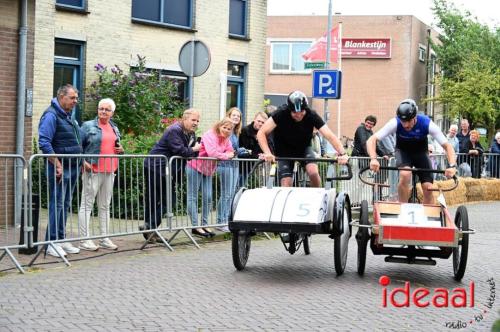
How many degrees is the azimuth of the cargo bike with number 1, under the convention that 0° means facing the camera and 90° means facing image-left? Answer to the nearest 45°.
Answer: approximately 0°

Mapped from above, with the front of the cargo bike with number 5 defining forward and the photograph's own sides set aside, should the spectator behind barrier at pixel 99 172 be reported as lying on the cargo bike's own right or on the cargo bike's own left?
on the cargo bike's own right

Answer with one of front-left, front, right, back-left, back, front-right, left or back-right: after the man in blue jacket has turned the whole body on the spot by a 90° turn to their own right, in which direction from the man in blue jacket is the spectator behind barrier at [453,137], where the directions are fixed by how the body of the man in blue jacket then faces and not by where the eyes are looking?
back

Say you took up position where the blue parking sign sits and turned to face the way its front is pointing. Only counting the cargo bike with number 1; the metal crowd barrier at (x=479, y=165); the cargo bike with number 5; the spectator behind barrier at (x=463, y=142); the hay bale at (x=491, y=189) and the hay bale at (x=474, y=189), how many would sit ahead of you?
2

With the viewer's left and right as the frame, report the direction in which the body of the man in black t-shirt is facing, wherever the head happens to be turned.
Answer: facing the viewer

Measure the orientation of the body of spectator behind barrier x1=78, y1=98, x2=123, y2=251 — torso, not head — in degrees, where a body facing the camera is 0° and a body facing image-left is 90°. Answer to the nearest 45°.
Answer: approximately 315°

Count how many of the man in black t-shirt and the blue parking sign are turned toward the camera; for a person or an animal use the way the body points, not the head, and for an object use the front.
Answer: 2

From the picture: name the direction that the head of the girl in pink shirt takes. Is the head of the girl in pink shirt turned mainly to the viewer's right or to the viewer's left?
to the viewer's right

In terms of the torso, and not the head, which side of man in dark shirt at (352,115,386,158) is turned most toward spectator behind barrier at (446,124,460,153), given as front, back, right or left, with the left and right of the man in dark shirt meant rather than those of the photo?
left

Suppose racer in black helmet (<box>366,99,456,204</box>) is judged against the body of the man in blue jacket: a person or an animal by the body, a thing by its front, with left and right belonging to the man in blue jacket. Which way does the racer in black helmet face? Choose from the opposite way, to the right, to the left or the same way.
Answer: to the right

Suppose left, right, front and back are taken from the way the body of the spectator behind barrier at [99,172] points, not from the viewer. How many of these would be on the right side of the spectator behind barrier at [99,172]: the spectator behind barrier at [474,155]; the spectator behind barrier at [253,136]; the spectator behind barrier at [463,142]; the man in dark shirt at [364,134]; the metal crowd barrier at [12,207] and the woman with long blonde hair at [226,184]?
1

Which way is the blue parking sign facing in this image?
toward the camera

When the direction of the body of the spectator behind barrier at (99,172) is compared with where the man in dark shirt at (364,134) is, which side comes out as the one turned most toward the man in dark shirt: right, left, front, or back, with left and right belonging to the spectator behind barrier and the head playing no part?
left
